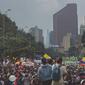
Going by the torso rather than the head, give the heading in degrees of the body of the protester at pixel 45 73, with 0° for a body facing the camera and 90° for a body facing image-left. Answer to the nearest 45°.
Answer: approximately 180°
